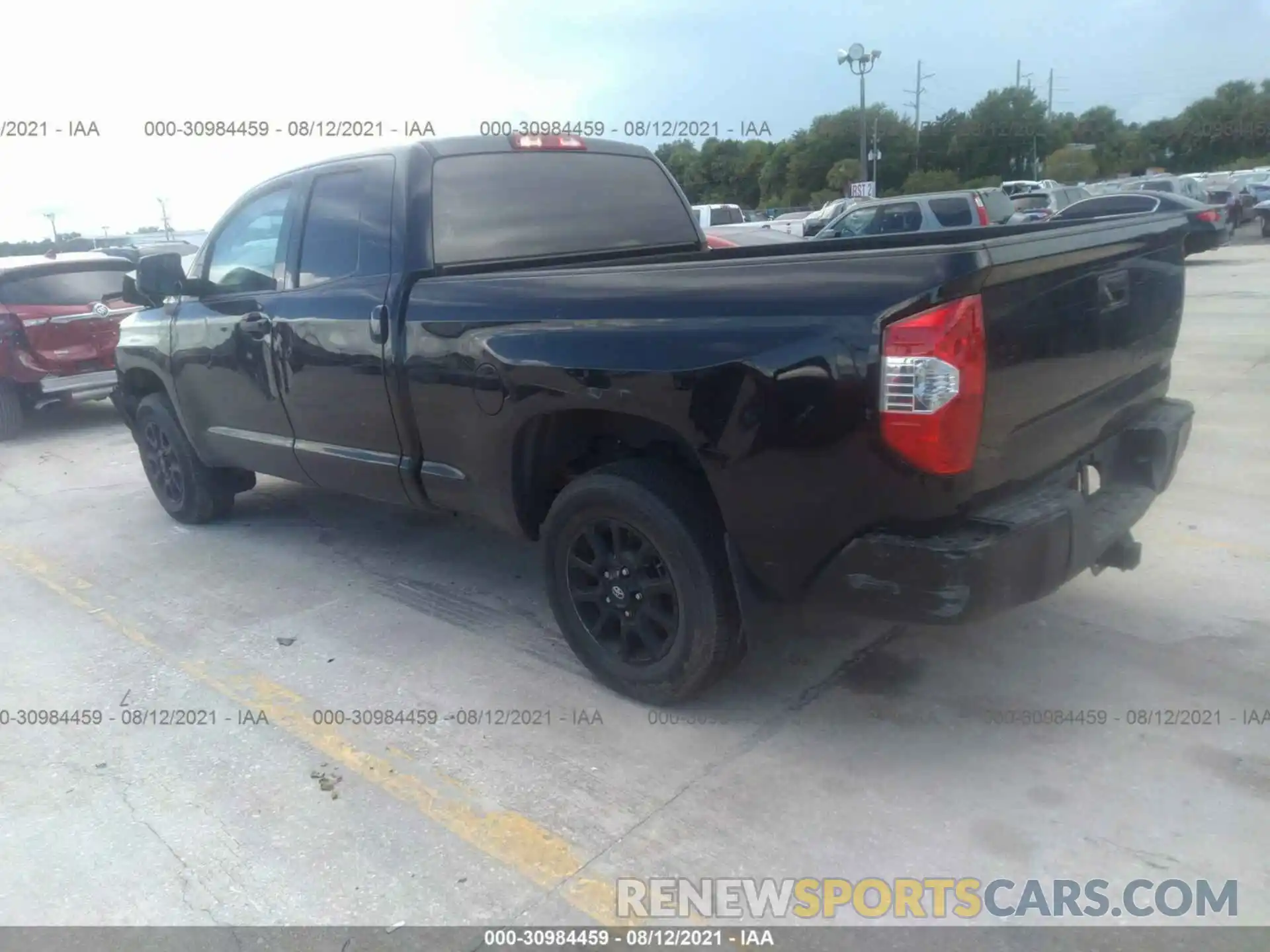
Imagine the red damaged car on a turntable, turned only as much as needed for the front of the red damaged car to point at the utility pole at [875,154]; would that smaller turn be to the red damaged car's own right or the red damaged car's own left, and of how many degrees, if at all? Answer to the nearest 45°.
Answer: approximately 90° to the red damaged car's own right

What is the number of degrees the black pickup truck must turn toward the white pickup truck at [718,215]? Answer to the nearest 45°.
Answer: approximately 45° to its right

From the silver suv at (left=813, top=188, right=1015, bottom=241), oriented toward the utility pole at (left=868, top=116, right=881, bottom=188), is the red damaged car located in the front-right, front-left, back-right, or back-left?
back-left

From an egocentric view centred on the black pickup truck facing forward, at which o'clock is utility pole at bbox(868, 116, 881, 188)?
The utility pole is roughly at 2 o'clock from the black pickup truck.

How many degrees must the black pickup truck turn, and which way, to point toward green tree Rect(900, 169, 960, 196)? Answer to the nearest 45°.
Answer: approximately 45° to its right

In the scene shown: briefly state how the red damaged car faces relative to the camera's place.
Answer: facing away from the viewer and to the left of the viewer

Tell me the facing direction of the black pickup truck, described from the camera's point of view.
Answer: facing away from the viewer and to the left of the viewer

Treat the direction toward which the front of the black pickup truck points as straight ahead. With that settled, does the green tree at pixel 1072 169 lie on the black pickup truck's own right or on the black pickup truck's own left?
on the black pickup truck's own right

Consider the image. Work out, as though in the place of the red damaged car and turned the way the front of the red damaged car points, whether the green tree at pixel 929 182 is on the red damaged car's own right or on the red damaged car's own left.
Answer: on the red damaged car's own right

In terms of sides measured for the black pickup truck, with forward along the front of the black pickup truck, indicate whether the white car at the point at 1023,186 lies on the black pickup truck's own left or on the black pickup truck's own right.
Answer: on the black pickup truck's own right

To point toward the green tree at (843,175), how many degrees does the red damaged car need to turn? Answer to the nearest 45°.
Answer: approximately 90° to its right

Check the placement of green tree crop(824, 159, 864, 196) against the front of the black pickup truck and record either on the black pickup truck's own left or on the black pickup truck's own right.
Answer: on the black pickup truck's own right

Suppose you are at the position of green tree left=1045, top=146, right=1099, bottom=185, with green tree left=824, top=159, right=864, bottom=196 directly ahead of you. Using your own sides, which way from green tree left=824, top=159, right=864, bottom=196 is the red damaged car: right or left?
left
